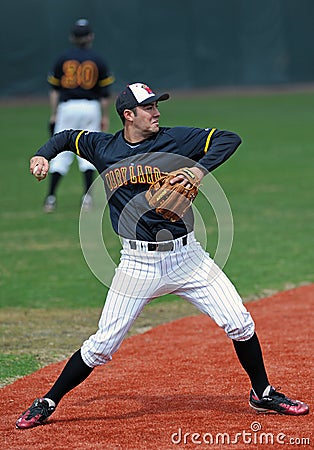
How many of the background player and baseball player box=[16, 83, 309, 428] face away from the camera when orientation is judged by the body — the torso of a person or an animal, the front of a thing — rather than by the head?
1

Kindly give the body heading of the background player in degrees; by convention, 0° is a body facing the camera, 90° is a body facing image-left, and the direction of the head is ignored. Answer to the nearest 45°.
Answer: approximately 180°

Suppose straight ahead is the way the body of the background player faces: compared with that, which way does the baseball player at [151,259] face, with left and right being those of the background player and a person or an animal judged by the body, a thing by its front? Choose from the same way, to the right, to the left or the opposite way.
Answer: the opposite way

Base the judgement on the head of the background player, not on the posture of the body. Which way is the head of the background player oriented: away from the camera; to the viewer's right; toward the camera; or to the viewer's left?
away from the camera

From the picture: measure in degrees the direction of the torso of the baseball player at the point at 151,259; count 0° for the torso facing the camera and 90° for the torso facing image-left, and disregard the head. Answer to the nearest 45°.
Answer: approximately 0°

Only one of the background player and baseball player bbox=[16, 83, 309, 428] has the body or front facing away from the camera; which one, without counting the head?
the background player

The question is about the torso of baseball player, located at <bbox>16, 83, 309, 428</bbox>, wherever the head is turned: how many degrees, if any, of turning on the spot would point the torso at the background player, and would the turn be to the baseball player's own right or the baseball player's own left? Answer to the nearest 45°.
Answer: approximately 180°

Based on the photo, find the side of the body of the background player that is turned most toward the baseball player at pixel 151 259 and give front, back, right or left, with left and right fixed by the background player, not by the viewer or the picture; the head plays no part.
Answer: back
